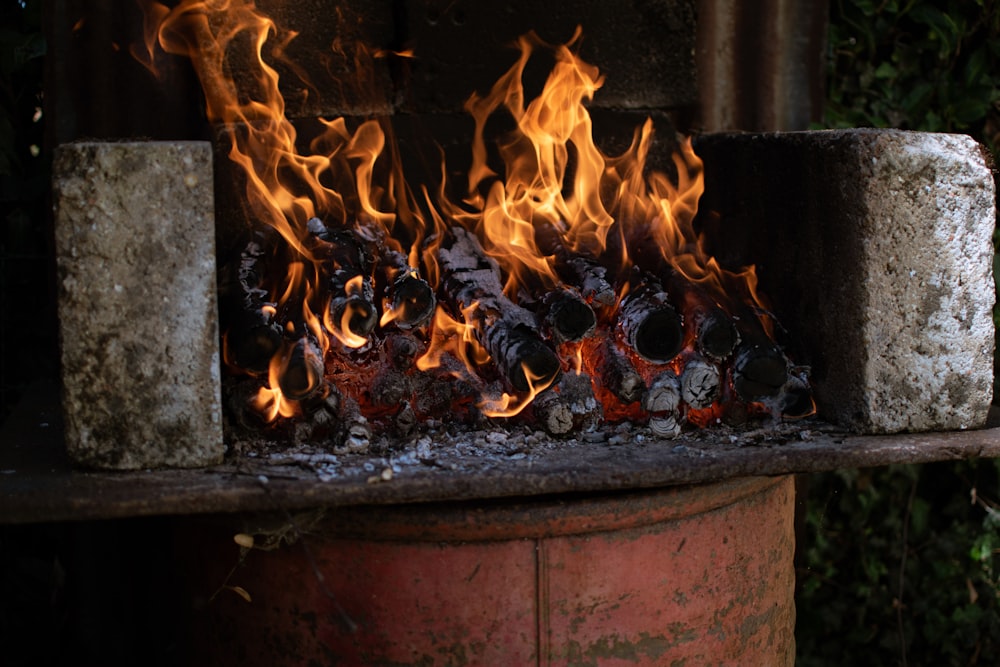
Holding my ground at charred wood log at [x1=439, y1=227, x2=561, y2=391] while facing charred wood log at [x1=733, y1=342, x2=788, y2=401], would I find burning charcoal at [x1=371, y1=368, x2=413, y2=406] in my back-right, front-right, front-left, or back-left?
back-right

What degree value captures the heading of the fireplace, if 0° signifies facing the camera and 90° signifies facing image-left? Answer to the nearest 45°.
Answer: approximately 0°
